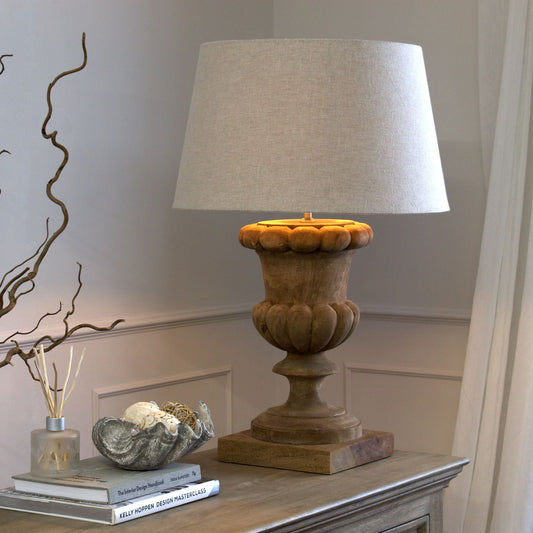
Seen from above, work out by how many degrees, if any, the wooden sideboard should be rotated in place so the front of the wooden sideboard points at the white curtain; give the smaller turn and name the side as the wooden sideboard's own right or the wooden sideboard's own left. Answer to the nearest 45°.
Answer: approximately 90° to the wooden sideboard's own left
